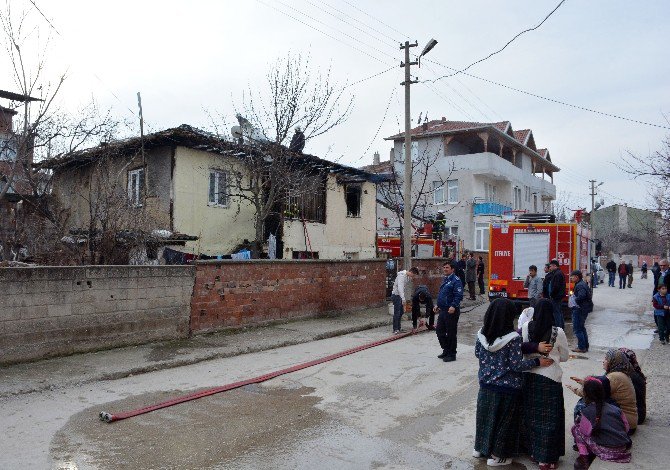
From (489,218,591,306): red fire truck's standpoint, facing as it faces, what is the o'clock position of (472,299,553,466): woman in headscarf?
The woman in headscarf is roughly at 6 o'clock from the red fire truck.

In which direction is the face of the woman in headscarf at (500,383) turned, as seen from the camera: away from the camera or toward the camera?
away from the camera

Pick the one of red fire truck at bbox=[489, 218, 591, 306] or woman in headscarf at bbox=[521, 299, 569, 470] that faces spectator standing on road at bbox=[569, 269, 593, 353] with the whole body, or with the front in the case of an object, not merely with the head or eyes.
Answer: the woman in headscarf

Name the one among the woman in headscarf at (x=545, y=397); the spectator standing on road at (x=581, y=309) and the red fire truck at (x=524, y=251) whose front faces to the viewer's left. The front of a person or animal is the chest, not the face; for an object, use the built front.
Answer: the spectator standing on road

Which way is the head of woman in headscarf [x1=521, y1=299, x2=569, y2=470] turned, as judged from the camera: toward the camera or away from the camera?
away from the camera

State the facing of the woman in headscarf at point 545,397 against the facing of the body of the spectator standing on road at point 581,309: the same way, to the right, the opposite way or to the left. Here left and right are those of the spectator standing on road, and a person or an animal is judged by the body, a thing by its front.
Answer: to the right

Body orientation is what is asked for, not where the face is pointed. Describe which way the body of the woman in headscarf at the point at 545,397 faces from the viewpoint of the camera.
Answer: away from the camera

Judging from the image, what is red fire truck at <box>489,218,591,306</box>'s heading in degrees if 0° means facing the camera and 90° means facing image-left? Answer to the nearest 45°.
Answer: approximately 180°

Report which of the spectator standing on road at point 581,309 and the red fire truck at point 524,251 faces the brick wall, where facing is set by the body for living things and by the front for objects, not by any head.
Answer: the spectator standing on road

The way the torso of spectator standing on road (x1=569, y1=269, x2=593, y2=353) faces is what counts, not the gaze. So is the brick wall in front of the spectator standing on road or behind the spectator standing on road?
in front

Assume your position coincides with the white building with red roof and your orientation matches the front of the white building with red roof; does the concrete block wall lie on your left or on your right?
on your right

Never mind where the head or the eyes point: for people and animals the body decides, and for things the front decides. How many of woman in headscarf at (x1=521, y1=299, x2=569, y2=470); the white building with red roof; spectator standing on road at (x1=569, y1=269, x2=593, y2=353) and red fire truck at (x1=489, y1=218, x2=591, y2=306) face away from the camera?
2

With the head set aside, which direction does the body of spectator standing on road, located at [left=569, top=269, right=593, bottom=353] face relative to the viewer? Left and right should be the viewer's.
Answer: facing to the left of the viewer

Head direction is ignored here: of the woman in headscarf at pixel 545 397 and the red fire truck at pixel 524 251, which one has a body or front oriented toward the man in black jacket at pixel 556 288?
the woman in headscarf

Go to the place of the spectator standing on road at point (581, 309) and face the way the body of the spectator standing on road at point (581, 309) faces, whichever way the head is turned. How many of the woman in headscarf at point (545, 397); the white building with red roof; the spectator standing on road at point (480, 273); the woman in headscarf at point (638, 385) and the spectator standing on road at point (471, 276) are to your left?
2

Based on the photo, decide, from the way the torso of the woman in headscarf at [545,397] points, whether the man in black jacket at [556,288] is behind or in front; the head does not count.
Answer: in front

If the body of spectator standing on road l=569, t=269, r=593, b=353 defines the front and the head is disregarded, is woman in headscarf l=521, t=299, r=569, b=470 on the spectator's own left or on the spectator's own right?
on the spectator's own left
